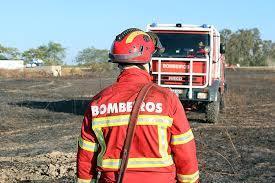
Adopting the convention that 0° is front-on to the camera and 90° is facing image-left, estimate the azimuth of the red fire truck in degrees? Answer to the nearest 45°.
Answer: approximately 0°

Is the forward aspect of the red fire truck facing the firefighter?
yes

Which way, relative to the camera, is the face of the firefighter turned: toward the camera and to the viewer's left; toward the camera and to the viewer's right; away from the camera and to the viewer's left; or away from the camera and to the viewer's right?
away from the camera and to the viewer's right
